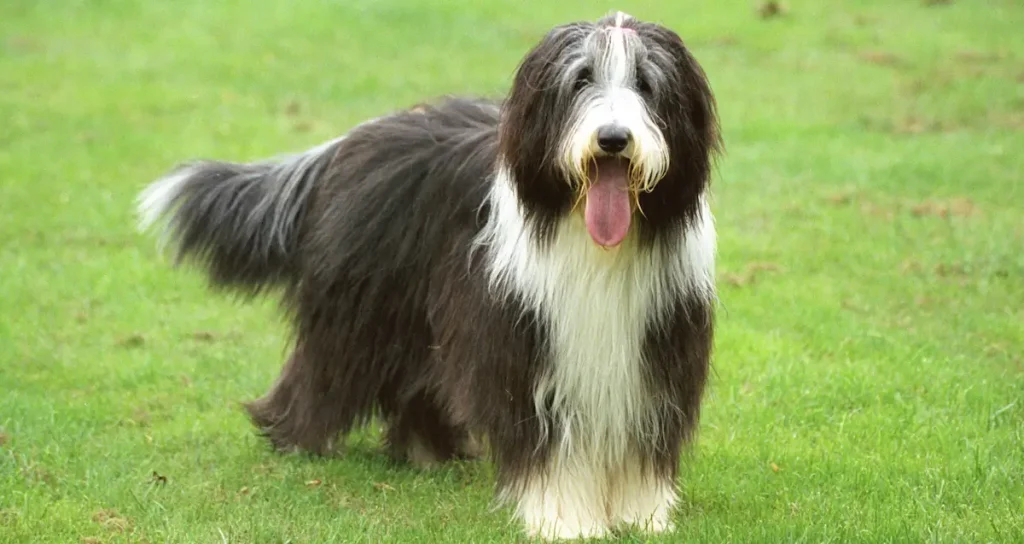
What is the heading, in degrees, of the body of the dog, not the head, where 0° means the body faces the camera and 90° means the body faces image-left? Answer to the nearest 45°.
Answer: approximately 315°
